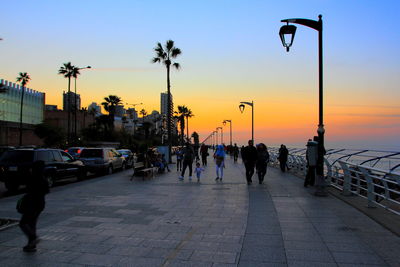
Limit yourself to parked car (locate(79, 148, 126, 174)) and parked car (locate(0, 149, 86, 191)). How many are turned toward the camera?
0

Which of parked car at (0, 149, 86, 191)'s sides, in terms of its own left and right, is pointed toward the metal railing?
right

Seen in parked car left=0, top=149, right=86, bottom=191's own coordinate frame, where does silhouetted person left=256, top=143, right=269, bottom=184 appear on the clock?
The silhouetted person is roughly at 2 o'clock from the parked car.

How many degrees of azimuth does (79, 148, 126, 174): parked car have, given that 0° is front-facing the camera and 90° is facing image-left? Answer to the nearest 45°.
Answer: approximately 225°

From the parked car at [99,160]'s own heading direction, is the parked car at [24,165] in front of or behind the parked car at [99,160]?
behind

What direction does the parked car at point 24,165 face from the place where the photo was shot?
facing away from the viewer and to the right of the viewer

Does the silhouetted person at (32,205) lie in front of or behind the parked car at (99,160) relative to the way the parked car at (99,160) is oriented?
behind

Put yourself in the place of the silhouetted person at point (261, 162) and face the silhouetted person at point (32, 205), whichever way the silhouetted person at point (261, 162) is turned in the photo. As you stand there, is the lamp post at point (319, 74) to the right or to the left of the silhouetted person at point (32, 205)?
left

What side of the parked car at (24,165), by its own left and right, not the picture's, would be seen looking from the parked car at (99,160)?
front

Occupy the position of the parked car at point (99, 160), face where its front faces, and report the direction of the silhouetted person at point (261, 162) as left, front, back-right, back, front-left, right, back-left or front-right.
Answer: right

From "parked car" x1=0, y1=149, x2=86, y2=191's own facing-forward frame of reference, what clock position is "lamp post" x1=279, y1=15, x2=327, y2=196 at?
The lamp post is roughly at 3 o'clock from the parked car.

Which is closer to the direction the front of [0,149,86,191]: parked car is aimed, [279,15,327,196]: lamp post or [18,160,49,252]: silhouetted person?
the lamp post

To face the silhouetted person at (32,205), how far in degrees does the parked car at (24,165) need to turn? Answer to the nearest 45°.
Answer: approximately 135° to its right

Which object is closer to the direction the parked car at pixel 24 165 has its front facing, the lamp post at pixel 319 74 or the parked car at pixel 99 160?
the parked car
